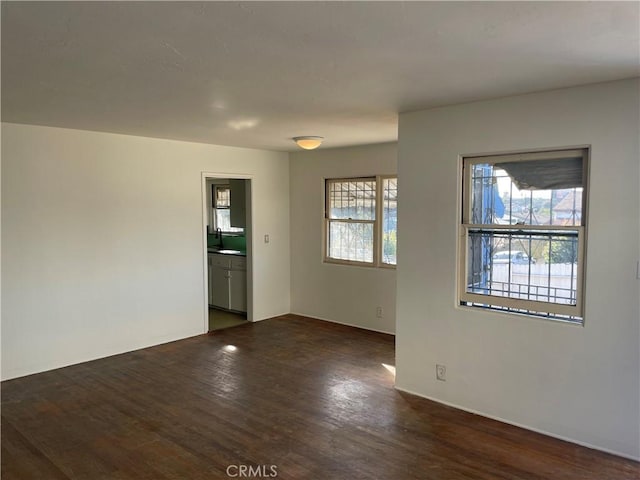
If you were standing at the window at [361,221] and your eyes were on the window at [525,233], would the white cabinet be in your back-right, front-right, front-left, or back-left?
back-right

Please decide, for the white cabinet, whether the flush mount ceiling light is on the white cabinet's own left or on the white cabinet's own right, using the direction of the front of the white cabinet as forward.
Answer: on the white cabinet's own left

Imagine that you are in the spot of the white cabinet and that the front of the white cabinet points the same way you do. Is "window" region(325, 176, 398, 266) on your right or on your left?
on your left

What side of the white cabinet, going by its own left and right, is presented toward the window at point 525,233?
left

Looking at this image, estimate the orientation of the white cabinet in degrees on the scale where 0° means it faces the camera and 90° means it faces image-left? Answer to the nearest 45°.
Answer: approximately 45°
